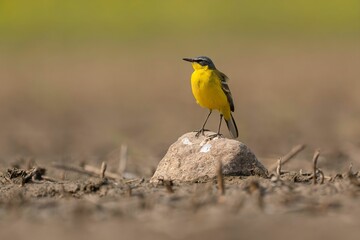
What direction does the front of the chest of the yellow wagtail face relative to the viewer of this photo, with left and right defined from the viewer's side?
facing the viewer and to the left of the viewer
